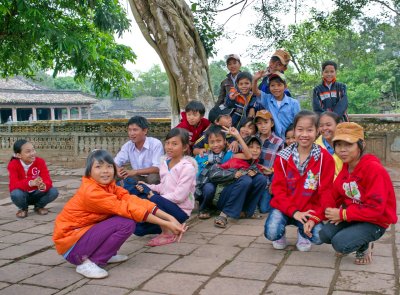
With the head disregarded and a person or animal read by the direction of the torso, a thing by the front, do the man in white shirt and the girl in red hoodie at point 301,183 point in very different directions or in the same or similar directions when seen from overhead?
same or similar directions

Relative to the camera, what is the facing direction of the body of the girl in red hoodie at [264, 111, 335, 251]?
toward the camera

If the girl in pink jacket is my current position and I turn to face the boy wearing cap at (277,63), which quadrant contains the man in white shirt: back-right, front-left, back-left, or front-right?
front-left

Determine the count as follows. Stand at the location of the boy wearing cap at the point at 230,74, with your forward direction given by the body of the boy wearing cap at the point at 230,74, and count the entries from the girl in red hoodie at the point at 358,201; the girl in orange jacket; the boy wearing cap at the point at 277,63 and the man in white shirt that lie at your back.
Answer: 0

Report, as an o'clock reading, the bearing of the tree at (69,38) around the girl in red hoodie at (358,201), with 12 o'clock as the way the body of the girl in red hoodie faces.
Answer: The tree is roughly at 3 o'clock from the girl in red hoodie.

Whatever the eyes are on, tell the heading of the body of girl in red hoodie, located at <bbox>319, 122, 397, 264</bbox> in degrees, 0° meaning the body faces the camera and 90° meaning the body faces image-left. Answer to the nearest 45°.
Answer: approximately 45°

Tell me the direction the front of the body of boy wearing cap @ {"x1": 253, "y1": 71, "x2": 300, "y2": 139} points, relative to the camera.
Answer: toward the camera

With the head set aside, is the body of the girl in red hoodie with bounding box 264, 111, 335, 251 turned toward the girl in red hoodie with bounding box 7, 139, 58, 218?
no

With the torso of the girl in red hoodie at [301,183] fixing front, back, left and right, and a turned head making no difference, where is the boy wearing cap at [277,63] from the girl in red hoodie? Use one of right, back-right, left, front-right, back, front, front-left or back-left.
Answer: back

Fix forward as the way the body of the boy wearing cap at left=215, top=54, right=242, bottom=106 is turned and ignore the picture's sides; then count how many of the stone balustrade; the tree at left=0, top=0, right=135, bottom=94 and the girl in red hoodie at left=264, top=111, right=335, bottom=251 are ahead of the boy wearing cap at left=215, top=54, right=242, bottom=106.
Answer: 1

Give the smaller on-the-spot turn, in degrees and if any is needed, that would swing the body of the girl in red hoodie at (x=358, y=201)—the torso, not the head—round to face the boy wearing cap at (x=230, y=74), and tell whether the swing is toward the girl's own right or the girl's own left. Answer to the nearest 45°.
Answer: approximately 90° to the girl's own right

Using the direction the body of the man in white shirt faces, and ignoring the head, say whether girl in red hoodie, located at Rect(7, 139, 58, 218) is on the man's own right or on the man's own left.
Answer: on the man's own right

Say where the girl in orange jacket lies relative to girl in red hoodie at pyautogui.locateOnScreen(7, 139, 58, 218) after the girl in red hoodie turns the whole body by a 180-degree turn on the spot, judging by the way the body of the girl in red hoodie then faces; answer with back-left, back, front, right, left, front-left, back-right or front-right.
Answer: back

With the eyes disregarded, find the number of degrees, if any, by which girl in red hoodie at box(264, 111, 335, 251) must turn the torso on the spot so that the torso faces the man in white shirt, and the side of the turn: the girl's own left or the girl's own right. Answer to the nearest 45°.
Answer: approximately 135° to the girl's own right

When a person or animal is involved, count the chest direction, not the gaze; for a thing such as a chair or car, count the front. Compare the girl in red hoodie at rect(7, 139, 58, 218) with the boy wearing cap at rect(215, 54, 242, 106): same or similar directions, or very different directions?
same or similar directions
